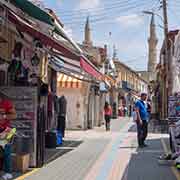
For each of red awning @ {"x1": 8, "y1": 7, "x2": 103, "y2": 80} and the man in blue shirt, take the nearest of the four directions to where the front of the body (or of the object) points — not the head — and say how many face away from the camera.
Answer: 0

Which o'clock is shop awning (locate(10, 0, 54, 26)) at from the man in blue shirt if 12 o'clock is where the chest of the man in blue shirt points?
The shop awning is roughly at 2 o'clock from the man in blue shirt.

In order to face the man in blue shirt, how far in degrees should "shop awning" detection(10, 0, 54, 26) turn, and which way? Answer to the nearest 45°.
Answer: approximately 90° to its left

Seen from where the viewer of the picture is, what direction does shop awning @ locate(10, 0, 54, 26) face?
facing the viewer and to the right of the viewer

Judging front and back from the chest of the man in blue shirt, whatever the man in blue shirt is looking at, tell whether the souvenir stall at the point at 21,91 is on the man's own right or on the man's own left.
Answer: on the man's own right

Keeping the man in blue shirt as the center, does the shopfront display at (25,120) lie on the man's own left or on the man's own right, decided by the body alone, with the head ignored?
on the man's own right

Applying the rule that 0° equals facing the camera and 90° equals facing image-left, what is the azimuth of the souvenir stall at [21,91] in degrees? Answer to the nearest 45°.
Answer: approximately 315°
